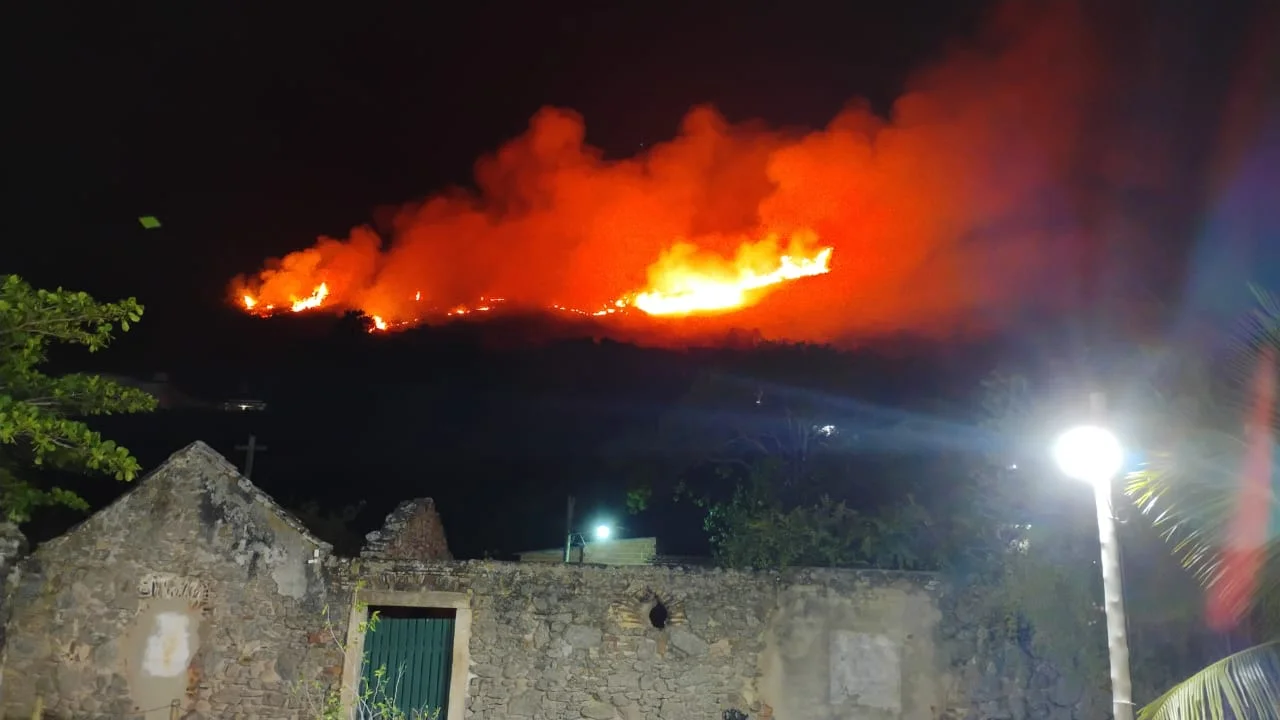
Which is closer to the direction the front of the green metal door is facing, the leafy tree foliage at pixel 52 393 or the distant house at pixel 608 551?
the leafy tree foliage

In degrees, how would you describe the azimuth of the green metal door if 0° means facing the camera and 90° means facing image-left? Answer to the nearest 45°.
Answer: approximately 0°

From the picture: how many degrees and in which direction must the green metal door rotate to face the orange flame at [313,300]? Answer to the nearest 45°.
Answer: approximately 180°

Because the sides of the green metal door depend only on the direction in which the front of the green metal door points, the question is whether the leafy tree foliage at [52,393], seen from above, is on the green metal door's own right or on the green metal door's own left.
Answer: on the green metal door's own right

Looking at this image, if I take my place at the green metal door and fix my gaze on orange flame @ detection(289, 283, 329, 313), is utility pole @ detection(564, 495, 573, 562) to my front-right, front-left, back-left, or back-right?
front-right

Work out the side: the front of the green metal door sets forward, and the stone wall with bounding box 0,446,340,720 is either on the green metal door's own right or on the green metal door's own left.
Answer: on the green metal door's own right

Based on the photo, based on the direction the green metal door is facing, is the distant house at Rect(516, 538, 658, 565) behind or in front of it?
behind

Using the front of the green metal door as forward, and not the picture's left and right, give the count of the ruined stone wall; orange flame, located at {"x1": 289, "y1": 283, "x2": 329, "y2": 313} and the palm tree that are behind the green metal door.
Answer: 2
